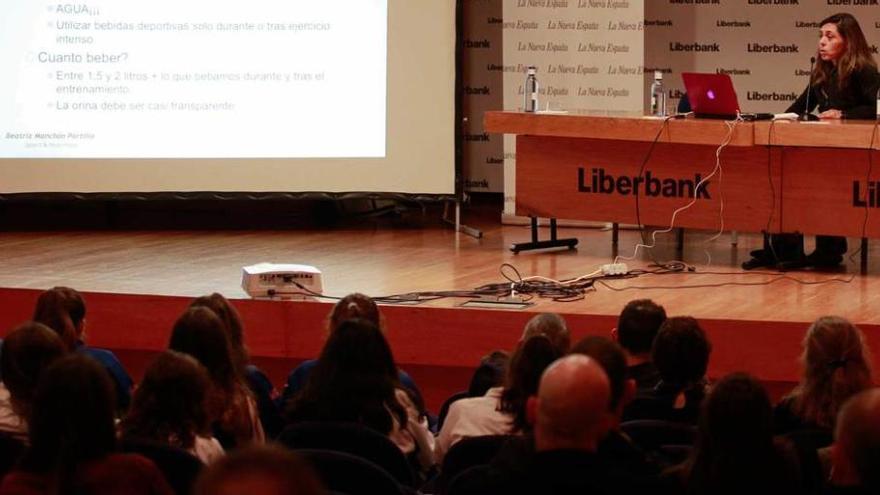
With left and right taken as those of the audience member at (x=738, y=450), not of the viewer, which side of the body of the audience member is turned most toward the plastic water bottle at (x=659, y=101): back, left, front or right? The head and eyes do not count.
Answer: front

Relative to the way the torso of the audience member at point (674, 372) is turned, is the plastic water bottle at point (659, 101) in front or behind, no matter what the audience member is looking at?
in front

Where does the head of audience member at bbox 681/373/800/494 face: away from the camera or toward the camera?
away from the camera

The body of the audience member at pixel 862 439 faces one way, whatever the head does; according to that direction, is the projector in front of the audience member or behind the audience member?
in front

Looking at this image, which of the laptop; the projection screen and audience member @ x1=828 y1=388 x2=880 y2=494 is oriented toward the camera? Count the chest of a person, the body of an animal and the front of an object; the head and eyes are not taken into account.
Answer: the projection screen

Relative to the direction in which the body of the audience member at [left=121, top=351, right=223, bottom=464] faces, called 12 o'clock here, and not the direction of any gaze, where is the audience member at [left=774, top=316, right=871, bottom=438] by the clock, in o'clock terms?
the audience member at [left=774, top=316, right=871, bottom=438] is roughly at 3 o'clock from the audience member at [left=121, top=351, right=223, bottom=464].

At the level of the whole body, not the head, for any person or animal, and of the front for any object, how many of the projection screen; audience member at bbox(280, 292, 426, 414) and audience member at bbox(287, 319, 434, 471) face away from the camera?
2

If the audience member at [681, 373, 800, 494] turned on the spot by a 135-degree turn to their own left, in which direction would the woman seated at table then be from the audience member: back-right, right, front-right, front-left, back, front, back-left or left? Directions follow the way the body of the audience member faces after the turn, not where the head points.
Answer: back-right

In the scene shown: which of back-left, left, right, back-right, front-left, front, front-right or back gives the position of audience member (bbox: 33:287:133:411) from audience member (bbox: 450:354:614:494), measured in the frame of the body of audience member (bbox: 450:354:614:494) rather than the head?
front-left

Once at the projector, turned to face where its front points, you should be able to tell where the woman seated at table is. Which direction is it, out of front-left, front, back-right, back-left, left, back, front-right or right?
right

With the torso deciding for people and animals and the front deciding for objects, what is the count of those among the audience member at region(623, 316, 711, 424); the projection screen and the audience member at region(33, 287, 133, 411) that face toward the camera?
1

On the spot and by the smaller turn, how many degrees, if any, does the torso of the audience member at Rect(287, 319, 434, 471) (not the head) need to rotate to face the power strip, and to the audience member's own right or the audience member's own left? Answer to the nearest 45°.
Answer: approximately 45° to the audience member's own right

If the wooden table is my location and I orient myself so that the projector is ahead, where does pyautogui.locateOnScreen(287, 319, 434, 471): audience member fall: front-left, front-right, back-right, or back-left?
front-left

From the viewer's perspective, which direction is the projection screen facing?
toward the camera

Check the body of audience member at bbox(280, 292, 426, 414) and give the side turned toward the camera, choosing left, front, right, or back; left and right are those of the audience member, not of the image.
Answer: back

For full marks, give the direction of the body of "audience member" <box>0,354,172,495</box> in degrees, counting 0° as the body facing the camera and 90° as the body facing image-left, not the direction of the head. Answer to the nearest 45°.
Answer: approximately 180°

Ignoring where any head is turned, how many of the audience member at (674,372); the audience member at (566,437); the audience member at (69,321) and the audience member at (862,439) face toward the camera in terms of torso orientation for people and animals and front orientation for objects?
0

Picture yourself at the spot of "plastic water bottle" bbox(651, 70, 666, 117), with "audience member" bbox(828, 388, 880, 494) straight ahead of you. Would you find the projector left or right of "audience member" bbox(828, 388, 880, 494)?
right

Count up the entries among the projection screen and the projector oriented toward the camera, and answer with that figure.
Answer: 1
